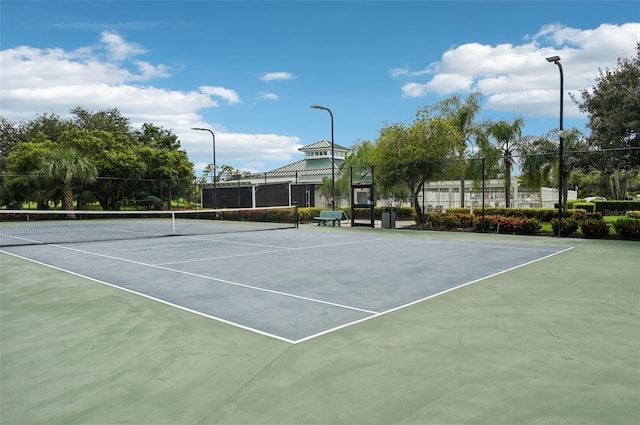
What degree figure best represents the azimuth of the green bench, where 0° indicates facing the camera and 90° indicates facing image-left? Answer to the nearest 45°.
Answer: approximately 45°

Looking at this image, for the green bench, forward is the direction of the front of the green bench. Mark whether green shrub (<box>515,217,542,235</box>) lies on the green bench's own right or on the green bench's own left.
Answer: on the green bench's own left

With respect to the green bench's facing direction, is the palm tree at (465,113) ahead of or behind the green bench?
behind

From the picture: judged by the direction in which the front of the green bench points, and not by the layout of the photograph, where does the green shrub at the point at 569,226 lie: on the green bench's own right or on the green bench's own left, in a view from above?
on the green bench's own left

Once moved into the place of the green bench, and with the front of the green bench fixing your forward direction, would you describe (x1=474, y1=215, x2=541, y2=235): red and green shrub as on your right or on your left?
on your left

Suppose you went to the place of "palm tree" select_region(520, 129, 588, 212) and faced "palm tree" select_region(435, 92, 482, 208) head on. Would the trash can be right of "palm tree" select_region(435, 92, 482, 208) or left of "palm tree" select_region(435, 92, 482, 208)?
left

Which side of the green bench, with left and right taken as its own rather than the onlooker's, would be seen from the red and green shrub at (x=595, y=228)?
left

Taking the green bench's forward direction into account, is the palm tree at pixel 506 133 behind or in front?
behind
